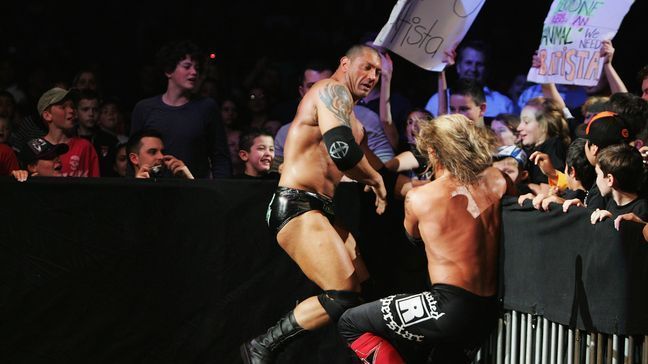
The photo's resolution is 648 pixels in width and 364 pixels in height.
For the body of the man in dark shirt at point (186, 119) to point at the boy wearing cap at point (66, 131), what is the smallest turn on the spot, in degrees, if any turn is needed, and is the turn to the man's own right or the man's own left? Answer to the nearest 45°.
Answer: approximately 90° to the man's own right

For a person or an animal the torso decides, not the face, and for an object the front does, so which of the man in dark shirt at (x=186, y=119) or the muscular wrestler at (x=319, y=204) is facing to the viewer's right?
the muscular wrestler

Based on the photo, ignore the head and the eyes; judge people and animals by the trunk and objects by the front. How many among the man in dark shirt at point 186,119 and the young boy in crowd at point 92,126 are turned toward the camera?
2

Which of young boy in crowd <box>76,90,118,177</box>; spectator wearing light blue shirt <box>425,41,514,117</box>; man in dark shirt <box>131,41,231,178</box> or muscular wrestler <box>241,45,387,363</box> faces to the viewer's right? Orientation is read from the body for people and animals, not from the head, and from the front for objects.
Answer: the muscular wrestler

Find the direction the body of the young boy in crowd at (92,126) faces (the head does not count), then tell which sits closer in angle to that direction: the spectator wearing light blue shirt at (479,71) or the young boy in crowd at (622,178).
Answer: the young boy in crowd

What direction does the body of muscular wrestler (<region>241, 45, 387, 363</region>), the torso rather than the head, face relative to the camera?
to the viewer's right

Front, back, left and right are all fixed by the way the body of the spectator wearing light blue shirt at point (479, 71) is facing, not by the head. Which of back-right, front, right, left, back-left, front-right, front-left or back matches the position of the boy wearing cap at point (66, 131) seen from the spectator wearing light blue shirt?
front-right
